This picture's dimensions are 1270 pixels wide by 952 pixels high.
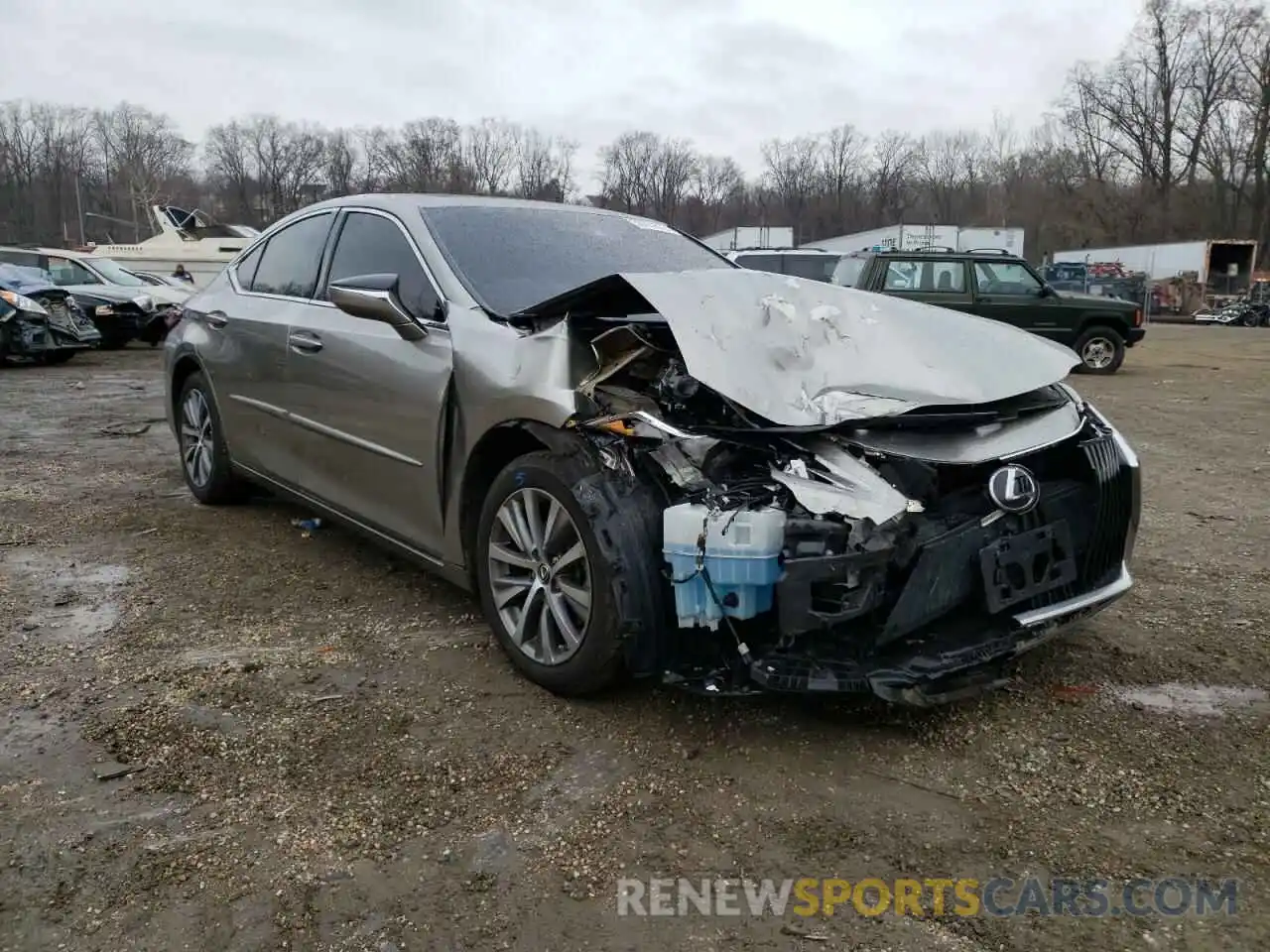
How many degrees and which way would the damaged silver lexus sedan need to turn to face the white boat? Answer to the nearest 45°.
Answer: approximately 180°

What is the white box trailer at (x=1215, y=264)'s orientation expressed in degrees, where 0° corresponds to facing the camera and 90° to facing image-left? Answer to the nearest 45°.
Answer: approximately 135°

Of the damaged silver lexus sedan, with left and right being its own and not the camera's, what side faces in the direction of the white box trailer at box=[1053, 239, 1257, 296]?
left

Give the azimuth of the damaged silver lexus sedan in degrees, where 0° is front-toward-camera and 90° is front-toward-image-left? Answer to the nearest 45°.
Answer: approximately 315°

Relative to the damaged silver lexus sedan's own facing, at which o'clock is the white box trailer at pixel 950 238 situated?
The white box trailer is roughly at 8 o'clock from the damaged silver lexus sedan.
